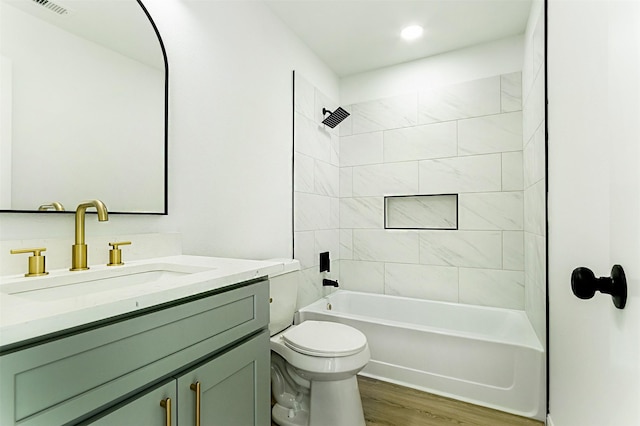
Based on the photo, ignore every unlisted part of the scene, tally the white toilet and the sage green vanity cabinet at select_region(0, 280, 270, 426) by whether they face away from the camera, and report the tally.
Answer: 0

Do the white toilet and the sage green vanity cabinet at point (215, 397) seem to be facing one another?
no

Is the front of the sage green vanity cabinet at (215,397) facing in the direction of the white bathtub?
no

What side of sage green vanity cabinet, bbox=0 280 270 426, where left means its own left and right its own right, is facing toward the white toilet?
left

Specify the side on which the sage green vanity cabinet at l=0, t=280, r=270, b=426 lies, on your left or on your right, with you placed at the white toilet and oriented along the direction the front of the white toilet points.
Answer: on your right

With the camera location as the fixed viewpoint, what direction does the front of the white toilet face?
facing the viewer and to the right of the viewer

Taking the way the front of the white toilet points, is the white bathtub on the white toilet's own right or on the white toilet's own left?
on the white toilet's own left

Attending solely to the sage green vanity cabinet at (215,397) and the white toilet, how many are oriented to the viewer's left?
0

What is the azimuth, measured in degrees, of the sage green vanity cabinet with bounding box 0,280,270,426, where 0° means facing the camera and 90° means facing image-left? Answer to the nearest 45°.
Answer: approximately 315°
